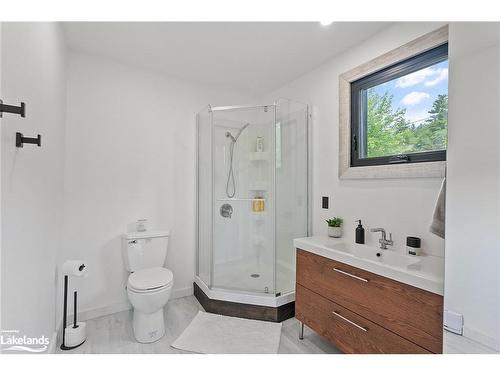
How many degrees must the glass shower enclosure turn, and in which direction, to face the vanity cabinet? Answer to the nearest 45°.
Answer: approximately 45° to its left

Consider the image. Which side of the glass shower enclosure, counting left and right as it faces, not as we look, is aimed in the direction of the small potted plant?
left

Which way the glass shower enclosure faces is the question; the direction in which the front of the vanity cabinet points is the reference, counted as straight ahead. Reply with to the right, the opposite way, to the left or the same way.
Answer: to the left

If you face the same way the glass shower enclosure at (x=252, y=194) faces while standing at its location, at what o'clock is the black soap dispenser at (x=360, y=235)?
The black soap dispenser is roughly at 10 o'clock from the glass shower enclosure.

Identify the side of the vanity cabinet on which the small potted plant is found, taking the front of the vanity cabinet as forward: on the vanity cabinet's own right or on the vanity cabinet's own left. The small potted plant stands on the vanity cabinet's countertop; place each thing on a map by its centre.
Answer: on the vanity cabinet's own right

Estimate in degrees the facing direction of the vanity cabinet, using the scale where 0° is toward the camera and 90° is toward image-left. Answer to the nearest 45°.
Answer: approximately 45°

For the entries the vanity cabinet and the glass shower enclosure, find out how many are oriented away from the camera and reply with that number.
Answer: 0

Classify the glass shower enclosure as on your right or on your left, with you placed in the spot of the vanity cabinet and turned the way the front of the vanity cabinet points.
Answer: on your right

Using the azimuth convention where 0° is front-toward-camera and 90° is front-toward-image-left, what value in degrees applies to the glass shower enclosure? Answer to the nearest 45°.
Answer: approximately 0°
